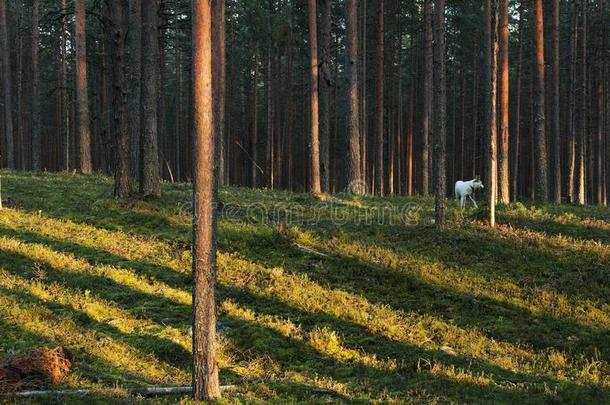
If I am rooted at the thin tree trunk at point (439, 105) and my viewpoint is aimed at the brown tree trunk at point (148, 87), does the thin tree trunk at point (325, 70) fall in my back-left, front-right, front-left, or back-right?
front-right

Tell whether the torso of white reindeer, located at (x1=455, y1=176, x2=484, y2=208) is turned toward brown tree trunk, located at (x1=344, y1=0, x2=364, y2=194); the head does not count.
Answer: no

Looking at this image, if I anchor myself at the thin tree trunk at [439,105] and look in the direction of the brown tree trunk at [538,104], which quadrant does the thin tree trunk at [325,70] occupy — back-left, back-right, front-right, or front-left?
front-left

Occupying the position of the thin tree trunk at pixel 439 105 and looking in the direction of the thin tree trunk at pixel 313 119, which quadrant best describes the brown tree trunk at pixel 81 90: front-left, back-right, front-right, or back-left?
front-left

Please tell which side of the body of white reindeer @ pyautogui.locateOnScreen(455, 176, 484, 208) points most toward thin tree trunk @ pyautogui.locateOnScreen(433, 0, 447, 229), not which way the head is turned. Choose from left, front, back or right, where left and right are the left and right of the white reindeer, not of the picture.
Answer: right

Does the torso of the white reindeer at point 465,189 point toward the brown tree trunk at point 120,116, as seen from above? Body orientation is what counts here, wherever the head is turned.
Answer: no

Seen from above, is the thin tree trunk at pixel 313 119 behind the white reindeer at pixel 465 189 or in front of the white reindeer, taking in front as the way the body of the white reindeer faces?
behind

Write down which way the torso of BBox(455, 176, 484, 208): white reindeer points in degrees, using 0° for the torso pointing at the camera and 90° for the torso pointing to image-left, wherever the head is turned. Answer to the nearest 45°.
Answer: approximately 270°

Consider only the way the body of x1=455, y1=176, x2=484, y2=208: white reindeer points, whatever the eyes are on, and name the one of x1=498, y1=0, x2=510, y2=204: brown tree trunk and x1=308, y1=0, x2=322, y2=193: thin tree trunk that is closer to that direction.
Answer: the brown tree trunk

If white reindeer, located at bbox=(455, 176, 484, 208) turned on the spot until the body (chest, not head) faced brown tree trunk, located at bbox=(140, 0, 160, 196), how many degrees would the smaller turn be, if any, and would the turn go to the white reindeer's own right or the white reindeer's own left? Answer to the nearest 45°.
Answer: approximately 135° to the white reindeer's own right

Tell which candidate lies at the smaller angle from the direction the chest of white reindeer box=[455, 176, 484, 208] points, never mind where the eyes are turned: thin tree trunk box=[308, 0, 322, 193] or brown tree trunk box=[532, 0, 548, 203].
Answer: the brown tree trunk
